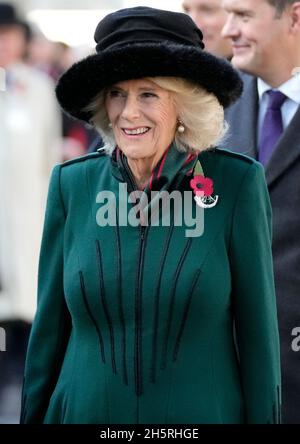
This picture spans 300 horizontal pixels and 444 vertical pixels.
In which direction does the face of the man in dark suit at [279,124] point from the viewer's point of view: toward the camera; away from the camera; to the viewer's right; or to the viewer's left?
to the viewer's left

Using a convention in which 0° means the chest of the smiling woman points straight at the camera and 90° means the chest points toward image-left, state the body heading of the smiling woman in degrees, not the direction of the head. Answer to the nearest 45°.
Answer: approximately 0°

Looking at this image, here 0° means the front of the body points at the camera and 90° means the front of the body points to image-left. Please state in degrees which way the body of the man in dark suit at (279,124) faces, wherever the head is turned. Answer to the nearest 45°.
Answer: approximately 45°
